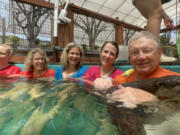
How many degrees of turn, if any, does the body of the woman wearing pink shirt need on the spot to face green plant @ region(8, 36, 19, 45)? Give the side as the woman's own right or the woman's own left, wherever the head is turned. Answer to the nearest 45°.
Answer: approximately 135° to the woman's own right

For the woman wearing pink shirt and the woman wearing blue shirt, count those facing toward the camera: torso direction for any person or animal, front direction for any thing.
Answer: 2

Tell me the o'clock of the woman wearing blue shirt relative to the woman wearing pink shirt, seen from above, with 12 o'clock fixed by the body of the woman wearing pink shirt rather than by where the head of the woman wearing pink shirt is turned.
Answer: The woman wearing blue shirt is roughly at 4 o'clock from the woman wearing pink shirt.

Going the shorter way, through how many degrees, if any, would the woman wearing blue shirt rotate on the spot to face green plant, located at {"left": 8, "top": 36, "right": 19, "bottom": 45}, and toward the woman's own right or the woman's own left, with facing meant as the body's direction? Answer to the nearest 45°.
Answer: approximately 135° to the woman's own right

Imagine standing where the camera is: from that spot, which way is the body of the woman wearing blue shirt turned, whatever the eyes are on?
toward the camera

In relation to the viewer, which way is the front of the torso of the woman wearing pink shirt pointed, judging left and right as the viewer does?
facing the viewer

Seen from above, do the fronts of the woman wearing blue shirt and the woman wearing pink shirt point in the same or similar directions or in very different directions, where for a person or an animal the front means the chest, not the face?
same or similar directions

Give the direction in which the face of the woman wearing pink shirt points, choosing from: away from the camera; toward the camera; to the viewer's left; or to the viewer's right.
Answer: toward the camera

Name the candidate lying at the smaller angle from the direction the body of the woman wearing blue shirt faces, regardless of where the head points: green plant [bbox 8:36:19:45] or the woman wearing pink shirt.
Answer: the woman wearing pink shirt
